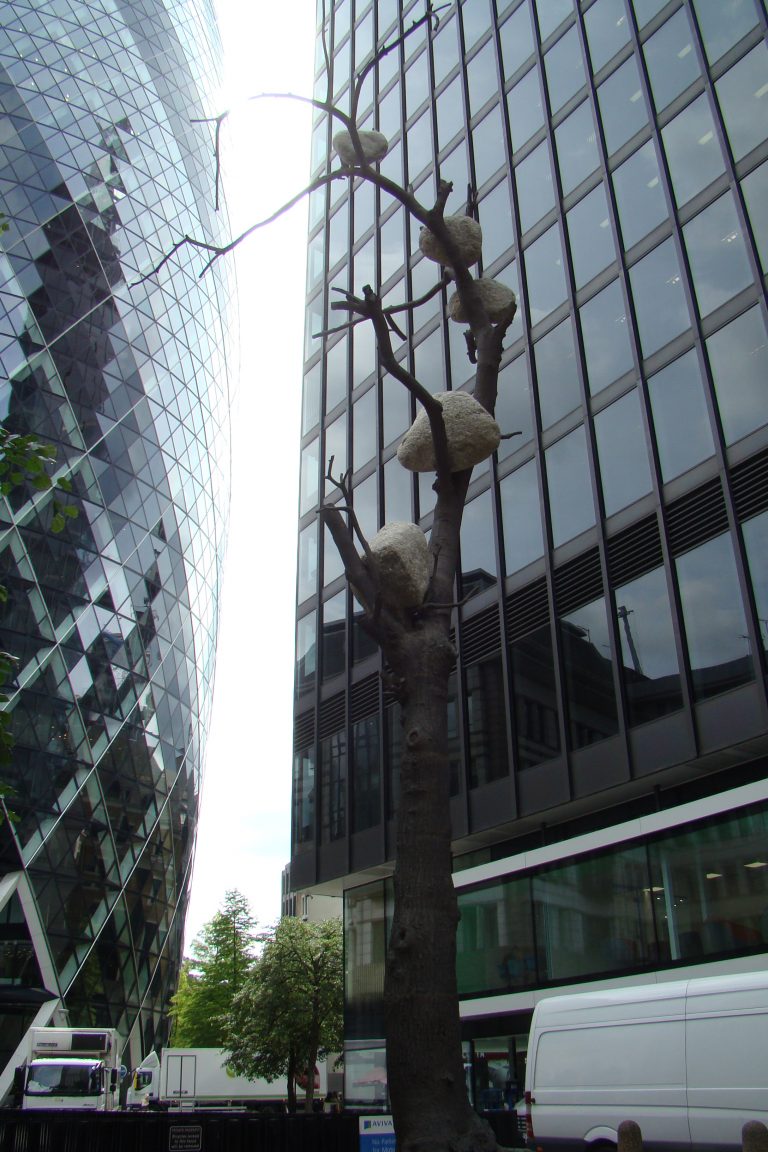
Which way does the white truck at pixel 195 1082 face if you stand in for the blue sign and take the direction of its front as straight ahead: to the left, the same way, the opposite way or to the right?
to the right

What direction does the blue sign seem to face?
toward the camera

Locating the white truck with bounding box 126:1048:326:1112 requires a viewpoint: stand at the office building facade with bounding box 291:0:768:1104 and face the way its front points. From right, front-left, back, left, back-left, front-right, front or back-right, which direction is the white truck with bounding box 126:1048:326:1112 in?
right

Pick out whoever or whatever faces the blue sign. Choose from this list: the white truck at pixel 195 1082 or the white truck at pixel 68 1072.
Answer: the white truck at pixel 68 1072

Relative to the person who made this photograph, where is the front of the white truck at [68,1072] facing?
facing the viewer

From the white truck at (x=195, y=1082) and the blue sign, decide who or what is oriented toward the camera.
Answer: the blue sign

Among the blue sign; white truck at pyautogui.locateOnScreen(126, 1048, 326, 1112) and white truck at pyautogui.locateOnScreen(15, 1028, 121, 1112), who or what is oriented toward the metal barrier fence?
white truck at pyautogui.locateOnScreen(15, 1028, 121, 1112)

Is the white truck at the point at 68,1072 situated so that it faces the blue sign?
yes

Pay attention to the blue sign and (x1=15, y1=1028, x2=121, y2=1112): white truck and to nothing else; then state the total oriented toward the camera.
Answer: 2

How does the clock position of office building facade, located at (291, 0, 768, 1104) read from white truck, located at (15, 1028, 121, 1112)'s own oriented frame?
The office building facade is roughly at 11 o'clock from the white truck.

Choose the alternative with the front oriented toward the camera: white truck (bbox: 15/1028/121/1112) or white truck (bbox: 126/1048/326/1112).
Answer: white truck (bbox: 15/1028/121/1112)

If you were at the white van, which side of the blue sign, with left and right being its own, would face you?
left

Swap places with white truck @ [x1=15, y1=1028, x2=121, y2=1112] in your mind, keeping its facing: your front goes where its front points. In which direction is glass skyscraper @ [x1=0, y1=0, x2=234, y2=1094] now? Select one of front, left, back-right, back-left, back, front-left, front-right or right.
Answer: back

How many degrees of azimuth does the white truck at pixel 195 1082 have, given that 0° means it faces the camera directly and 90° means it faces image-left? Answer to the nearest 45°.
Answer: approximately 90°

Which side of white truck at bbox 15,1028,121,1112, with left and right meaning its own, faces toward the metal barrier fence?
front
